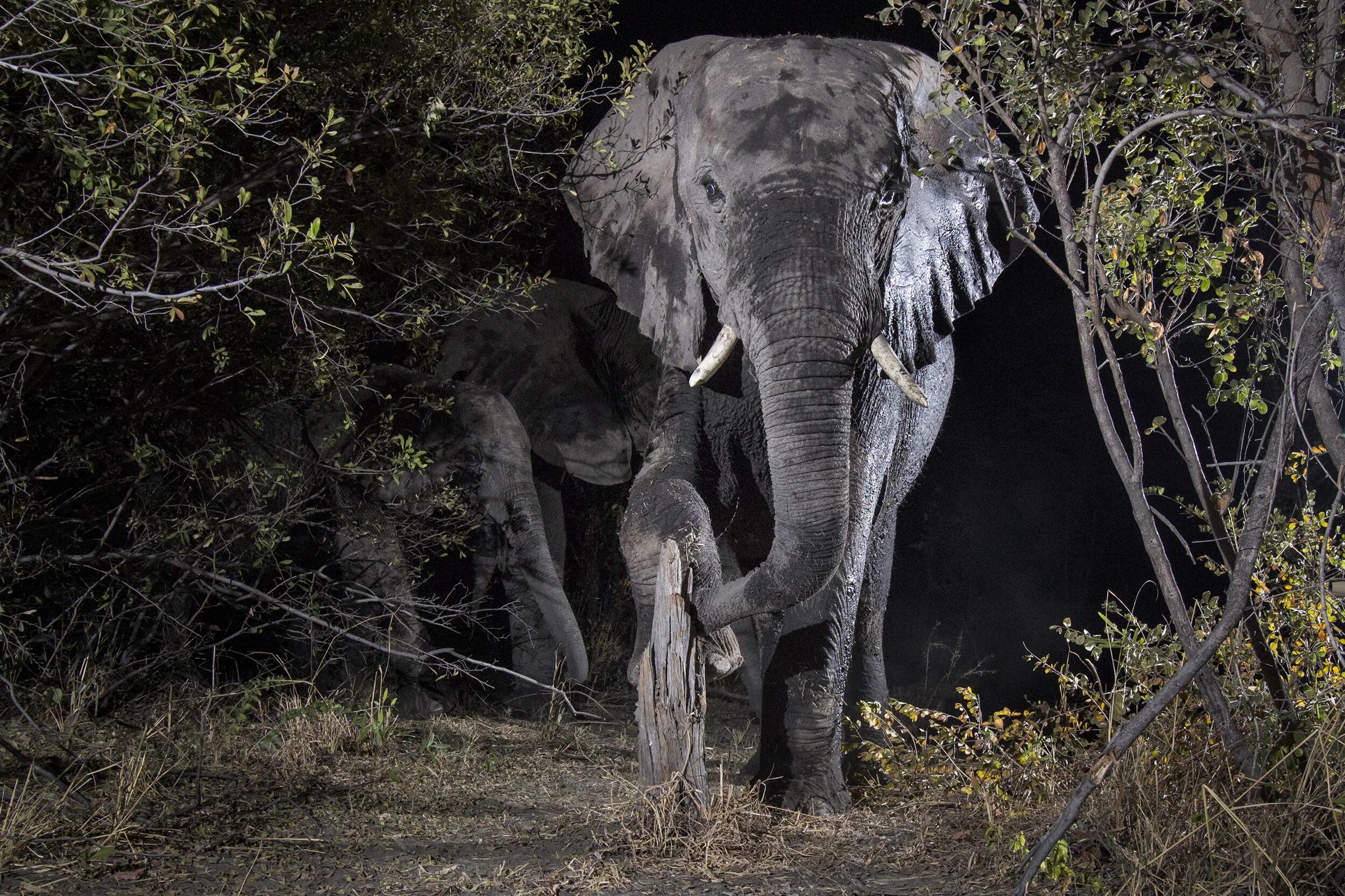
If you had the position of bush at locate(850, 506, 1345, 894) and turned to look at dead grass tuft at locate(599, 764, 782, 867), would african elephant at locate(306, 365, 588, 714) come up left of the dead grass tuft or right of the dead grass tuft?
right

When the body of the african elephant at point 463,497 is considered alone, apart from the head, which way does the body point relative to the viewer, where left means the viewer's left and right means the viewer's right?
facing the viewer and to the right of the viewer

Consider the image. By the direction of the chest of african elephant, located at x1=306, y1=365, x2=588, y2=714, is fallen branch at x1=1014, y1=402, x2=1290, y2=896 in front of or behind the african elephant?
in front

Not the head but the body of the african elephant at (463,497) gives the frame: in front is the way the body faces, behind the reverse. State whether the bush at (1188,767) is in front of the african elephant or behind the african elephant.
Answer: in front

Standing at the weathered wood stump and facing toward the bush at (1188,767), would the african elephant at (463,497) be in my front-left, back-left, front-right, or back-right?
back-left
